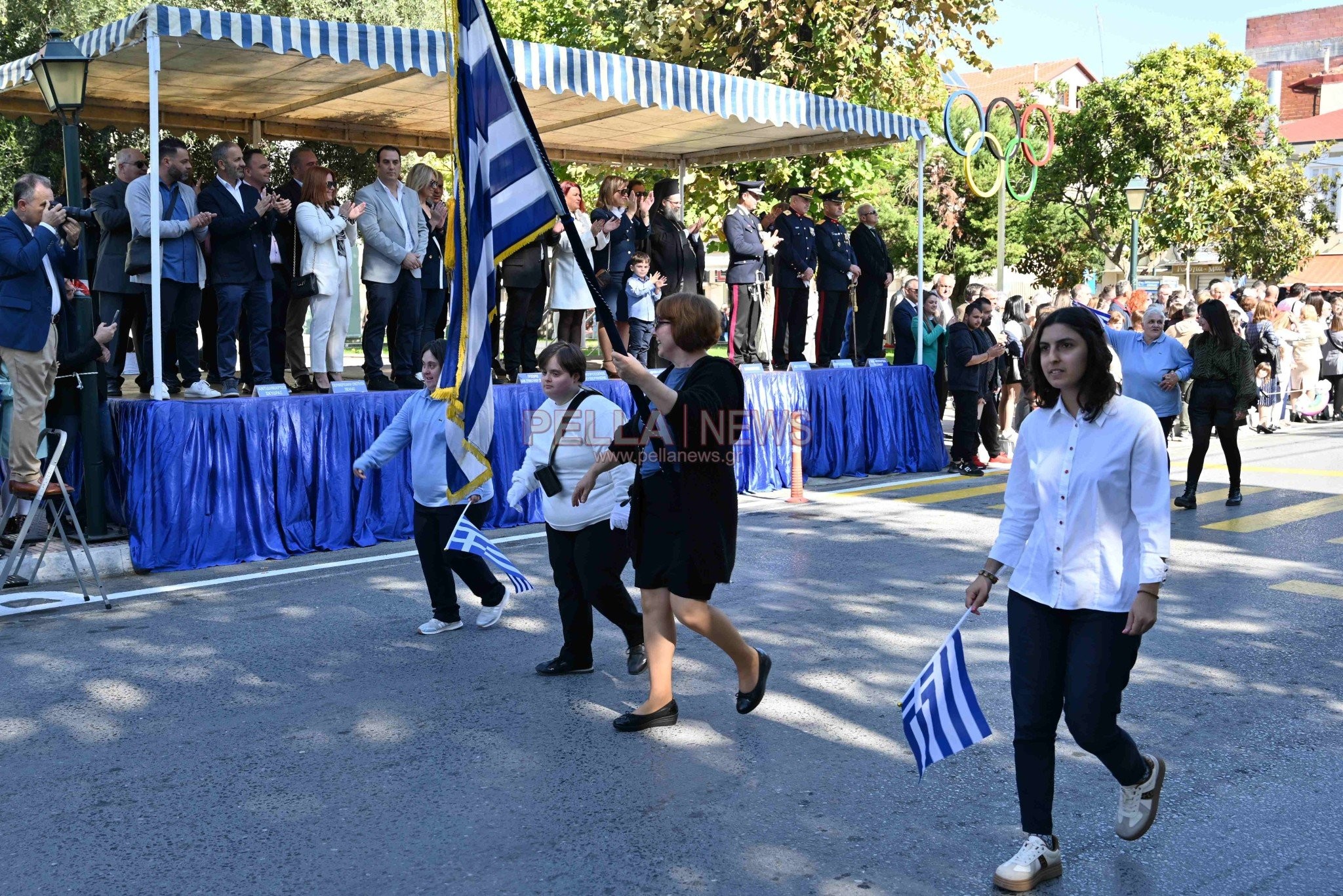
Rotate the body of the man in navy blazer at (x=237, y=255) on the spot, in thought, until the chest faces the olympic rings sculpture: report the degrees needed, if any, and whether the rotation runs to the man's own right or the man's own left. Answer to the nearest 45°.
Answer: approximately 90° to the man's own left

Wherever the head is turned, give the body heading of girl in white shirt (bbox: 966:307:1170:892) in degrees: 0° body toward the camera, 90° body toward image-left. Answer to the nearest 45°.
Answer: approximately 45°

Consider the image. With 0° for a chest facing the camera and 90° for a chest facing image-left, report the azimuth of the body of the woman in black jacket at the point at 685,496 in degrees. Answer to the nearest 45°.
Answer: approximately 90°

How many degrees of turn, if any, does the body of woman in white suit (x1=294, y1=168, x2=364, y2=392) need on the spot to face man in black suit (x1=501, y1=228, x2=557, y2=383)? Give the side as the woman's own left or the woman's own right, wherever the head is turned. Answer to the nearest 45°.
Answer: approximately 90° to the woman's own left

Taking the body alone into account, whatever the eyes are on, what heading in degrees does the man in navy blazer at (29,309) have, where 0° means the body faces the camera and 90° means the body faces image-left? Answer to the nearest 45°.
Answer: approximately 315°

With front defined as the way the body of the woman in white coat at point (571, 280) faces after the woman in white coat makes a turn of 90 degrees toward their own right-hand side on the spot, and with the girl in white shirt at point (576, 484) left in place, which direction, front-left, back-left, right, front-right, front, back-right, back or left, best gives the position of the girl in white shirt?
front-left

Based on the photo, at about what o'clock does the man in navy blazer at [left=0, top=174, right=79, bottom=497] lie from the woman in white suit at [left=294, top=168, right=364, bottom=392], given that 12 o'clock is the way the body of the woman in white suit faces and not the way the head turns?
The man in navy blazer is roughly at 3 o'clock from the woman in white suit.

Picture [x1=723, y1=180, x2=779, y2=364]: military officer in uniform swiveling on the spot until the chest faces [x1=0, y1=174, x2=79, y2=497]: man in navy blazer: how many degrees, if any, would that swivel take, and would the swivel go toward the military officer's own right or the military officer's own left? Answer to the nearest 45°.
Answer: approximately 90° to the military officer's own right

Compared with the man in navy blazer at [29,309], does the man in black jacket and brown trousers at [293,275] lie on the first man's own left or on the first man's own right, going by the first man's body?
on the first man's own left

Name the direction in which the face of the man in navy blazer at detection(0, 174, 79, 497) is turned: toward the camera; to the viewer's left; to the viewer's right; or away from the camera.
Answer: to the viewer's right

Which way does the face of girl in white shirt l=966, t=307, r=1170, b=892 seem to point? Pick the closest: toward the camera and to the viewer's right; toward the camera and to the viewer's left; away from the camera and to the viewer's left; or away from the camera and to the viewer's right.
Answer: toward the camera and to the viewer's left

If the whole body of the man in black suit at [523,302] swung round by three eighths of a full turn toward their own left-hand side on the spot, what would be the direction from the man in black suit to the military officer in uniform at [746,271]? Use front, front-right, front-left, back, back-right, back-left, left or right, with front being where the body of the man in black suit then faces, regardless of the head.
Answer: front-right
